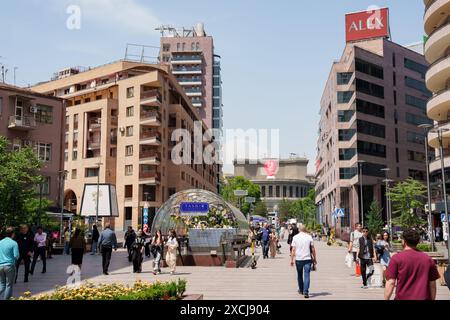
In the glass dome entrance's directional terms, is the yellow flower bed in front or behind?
in front

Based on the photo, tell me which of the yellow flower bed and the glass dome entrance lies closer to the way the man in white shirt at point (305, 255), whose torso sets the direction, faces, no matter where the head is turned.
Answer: the glass dome entrance

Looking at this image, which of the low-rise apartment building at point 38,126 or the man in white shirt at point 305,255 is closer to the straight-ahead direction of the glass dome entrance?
the man in white shirt

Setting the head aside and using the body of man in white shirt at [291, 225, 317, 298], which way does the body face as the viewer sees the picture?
away from the camera

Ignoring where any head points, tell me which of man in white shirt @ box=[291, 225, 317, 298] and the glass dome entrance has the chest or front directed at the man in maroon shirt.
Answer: the glass dome entrance

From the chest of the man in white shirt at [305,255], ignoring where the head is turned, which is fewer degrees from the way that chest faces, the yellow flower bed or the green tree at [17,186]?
the green tree

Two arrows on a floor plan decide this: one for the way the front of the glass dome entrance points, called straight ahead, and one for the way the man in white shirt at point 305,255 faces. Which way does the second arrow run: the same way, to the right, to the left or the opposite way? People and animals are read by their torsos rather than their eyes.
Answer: the opposite way

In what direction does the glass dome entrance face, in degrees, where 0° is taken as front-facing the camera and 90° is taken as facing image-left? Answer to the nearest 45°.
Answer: approximately 0°
